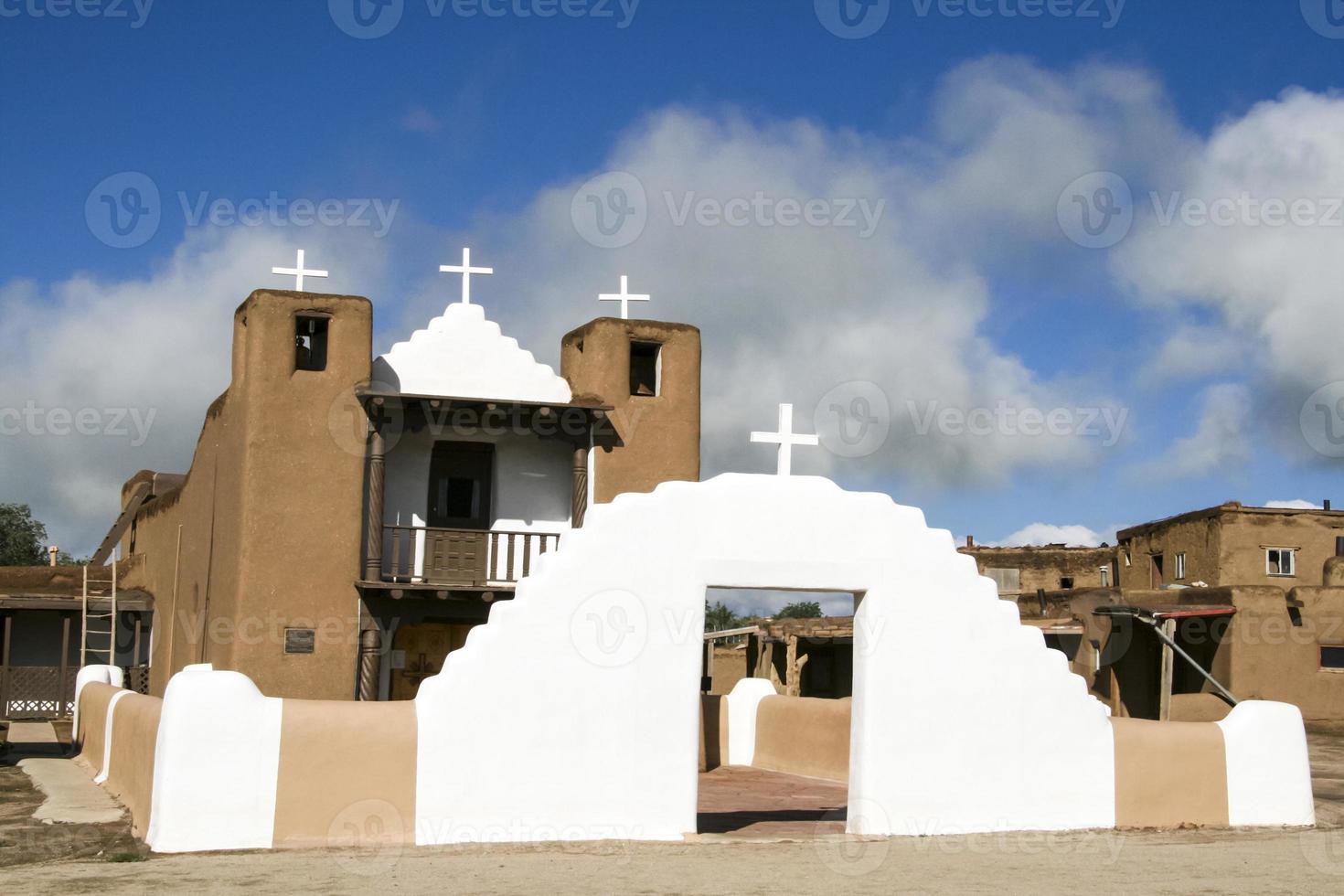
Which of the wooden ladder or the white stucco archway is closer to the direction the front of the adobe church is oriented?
the white stucco archway

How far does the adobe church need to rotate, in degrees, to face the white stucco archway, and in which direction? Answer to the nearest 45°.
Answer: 0° — it already faces it

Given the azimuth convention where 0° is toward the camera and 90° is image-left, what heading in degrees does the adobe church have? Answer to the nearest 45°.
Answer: approximately 0°

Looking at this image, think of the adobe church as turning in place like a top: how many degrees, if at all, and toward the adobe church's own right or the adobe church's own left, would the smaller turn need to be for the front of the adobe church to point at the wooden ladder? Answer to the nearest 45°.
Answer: approximately 135° to the adobe church's own right
